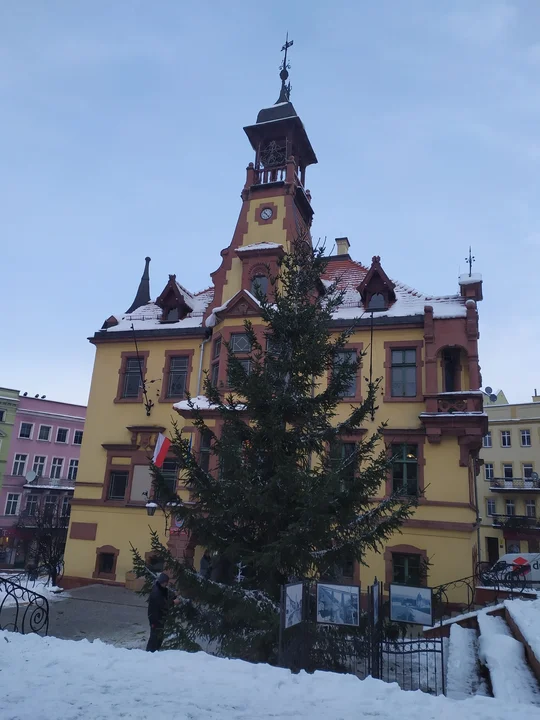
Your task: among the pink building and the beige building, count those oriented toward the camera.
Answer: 2

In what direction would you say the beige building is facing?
toward the camera

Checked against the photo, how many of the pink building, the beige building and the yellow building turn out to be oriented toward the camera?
3

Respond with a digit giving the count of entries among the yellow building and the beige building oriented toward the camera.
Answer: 2

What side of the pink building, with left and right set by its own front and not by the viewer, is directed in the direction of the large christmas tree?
front

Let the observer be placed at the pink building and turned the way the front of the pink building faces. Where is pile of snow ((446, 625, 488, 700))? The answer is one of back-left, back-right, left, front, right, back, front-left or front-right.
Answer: front

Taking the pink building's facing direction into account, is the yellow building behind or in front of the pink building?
in front

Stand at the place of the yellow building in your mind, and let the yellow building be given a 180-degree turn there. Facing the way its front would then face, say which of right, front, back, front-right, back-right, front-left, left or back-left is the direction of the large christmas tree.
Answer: back

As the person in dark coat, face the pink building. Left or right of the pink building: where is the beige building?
right

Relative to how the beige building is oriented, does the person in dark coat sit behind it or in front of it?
in front

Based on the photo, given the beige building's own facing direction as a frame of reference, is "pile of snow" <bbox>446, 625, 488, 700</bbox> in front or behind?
in front

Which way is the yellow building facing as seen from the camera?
toward the camera

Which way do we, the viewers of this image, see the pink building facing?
facing the viewer

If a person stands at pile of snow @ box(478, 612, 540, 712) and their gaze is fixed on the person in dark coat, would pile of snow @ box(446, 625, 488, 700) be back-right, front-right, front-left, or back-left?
front-right
